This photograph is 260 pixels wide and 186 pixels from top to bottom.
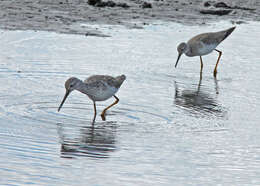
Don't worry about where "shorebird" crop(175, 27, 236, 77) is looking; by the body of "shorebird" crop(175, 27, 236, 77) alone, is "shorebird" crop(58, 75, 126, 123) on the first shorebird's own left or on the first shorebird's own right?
on the first shorebird's own left

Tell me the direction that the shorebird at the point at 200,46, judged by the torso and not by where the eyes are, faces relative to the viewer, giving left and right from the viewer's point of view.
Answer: facing to the left of the viewer

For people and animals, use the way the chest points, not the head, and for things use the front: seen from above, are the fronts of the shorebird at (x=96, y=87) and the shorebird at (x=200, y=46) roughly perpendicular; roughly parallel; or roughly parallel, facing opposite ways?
roughly parallel

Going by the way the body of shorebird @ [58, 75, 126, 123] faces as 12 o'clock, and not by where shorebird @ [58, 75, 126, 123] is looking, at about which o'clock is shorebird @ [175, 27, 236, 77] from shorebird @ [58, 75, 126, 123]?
shorebird @ [175, 27, 236, 77] is roughly at 4 o'clock from shorebird @ [58, 75, 126, 123].

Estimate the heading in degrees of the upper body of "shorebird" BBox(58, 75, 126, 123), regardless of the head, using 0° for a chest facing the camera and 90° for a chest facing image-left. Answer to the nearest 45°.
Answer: approximately 90°

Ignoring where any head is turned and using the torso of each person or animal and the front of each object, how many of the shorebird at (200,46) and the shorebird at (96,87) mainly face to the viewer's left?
2
